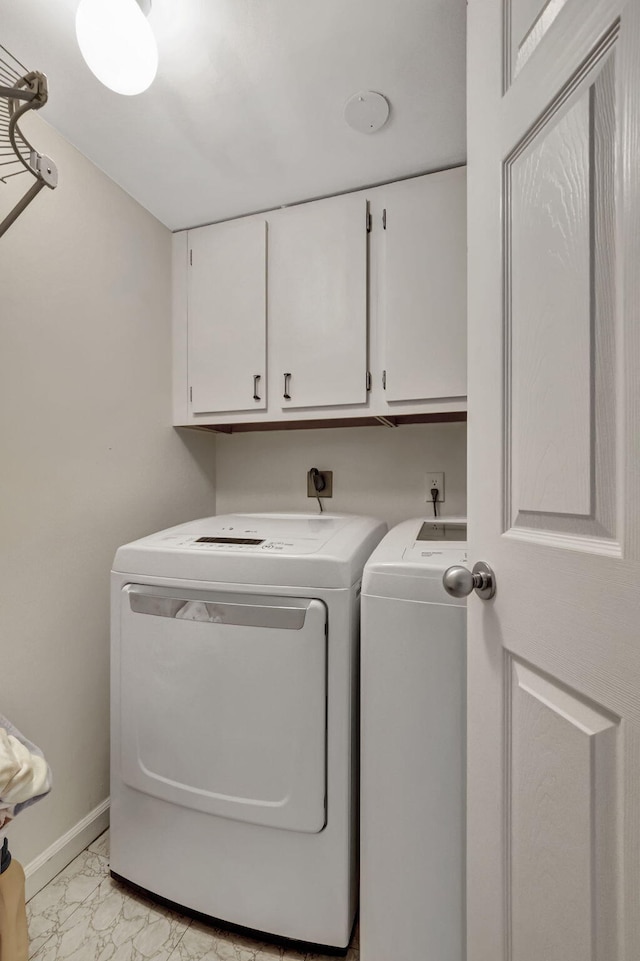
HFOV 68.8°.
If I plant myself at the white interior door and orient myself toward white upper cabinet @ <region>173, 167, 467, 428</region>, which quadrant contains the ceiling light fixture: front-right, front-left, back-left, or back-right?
front-left

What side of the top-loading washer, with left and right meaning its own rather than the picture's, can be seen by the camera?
front

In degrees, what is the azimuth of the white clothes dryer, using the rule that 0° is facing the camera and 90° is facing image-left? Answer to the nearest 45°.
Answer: approximately 45°
